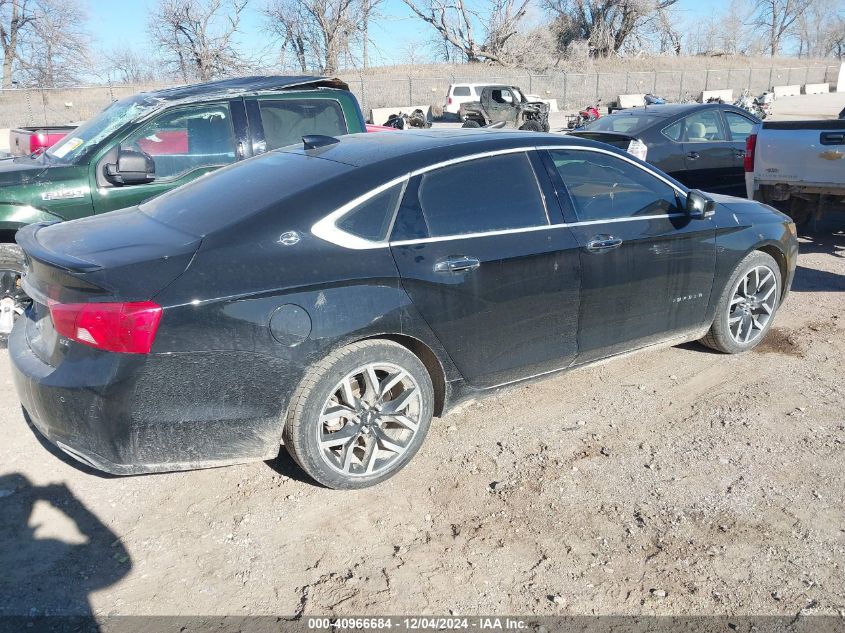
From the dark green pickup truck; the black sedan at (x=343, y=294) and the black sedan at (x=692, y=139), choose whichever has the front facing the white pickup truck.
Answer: the black sedan at (x=343, y=294)

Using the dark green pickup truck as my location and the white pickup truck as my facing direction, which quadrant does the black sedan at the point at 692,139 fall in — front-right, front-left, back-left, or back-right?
front-left

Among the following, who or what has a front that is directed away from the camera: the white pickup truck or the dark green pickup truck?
the white pickup truck

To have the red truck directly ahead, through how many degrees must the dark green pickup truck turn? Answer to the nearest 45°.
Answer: approximately 90° to its right

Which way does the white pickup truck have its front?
away from the camera

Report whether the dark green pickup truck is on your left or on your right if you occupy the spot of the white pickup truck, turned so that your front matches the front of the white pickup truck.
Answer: on your left

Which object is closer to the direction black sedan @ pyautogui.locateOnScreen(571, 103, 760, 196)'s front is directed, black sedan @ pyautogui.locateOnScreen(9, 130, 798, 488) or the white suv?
the white suv

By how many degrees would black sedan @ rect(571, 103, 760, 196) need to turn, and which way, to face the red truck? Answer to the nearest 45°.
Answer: approximately 180°

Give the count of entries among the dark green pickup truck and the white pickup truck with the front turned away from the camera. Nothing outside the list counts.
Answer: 1

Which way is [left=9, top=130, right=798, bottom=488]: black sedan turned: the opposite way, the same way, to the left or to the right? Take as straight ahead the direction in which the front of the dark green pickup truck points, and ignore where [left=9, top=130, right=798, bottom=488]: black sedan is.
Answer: the opposite way

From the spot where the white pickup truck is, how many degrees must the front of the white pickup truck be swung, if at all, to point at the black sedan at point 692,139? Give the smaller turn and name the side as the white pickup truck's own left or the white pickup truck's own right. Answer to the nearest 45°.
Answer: approximately 45° to the white pickup truck's own left

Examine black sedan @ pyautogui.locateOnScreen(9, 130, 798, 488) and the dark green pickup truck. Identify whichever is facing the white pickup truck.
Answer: the black sedan

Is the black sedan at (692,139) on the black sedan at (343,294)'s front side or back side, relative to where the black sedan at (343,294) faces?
on the front side

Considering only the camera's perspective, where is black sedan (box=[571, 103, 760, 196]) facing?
facing away from the viewer and to the right of the viewer

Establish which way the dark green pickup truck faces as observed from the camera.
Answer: facing the viewer and to the left of the viewer

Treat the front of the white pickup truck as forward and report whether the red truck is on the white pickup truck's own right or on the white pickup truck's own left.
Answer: on the white pickup truck's own left

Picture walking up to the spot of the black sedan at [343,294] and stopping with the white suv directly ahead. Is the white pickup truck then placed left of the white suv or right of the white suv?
right

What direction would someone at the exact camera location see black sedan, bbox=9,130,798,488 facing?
facing away from the viewer and to the right of the viewer

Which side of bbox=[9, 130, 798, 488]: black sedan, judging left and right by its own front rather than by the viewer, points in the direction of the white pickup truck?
front
